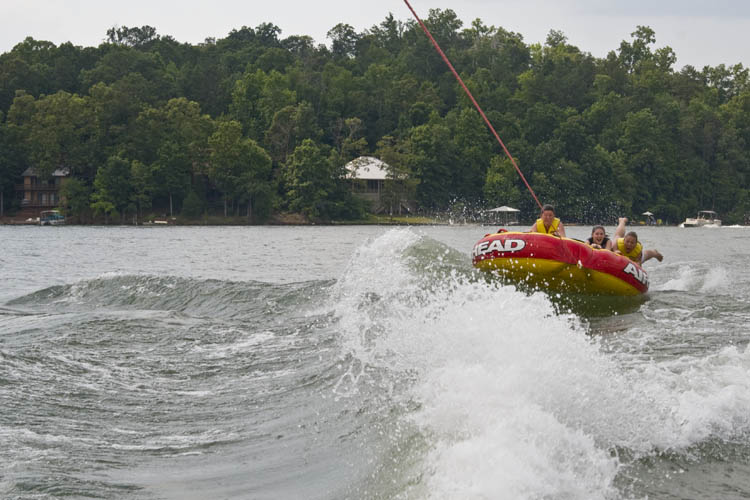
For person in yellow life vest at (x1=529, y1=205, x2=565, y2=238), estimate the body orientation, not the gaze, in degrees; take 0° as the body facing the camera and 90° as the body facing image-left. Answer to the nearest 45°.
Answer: approximately 0°
